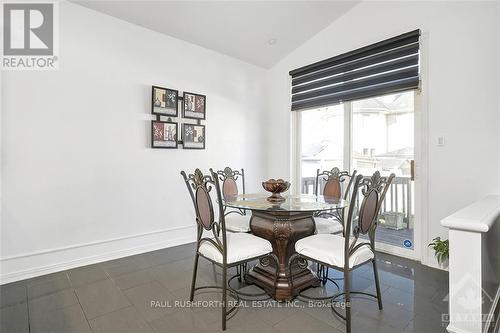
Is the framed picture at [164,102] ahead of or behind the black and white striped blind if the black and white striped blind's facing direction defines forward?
ahead

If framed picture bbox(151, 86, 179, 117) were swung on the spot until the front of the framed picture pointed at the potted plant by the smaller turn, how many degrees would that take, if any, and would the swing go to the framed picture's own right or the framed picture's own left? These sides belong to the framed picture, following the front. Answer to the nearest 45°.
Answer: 0° — it already faces it

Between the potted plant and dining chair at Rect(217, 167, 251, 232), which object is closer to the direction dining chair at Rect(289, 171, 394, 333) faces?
the dining chair

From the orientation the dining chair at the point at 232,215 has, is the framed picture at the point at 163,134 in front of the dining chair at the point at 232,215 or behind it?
behind

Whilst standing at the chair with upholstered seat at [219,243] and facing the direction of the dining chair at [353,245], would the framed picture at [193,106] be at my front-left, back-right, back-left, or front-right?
back-left

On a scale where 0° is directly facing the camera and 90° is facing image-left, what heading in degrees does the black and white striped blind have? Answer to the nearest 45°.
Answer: approximately 45°

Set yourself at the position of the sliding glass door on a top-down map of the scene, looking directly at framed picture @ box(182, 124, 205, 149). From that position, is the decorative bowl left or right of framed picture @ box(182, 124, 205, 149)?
left

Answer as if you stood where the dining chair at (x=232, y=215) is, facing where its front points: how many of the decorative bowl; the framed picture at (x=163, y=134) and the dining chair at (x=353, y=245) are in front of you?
2
